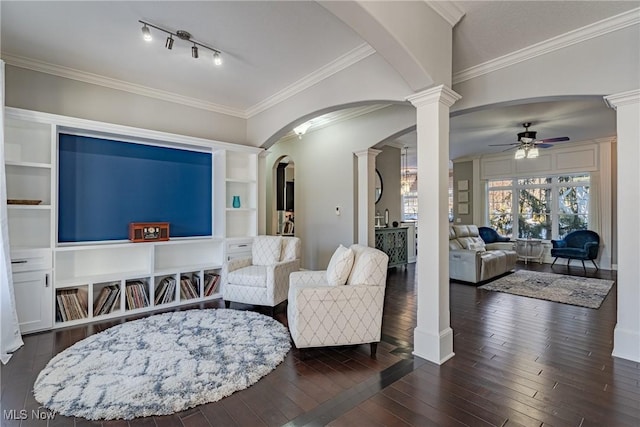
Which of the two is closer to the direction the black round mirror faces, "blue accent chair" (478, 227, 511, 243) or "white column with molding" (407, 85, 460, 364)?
the white column with molding

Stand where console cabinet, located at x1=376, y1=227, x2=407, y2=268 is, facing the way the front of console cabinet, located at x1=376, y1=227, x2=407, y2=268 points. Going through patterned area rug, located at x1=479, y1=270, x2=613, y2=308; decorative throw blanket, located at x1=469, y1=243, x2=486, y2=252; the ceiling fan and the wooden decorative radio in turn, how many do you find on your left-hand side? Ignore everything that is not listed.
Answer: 3

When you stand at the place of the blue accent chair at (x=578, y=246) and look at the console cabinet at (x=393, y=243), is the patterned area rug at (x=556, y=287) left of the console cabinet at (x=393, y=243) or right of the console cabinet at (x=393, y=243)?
left

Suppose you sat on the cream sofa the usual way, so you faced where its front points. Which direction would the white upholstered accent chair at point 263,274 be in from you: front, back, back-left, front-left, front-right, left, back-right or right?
right

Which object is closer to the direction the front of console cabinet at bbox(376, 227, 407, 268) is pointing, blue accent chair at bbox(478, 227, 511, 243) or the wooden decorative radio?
the wooden decorative radio

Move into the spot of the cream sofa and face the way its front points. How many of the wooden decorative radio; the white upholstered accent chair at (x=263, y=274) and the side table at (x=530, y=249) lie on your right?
2

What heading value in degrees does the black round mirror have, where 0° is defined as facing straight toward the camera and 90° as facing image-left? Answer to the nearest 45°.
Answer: approximately 0°

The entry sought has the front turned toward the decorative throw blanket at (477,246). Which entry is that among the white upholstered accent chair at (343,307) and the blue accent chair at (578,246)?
the blue accent chair

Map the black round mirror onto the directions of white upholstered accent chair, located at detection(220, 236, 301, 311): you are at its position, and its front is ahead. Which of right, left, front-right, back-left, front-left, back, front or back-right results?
back

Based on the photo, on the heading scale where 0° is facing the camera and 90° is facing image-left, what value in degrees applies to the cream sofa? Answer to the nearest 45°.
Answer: approximately 315°

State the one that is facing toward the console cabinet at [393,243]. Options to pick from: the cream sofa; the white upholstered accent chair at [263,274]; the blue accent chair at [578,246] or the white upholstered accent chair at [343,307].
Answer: the blue accent chair

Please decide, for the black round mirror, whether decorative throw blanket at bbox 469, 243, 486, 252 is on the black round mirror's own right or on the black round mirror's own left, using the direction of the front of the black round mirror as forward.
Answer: on the black round mirror's own left
